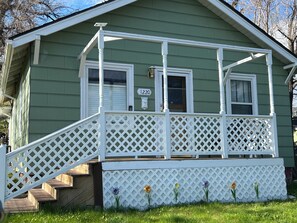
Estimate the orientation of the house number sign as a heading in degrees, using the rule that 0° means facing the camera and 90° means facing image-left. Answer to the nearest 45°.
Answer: approximately 0°

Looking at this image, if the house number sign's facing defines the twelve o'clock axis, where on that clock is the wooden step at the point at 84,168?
The wooden step is roughly at 1 o'clock from the house number sign.

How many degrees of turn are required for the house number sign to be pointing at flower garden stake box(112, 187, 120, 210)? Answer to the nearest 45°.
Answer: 0° — it already faces it

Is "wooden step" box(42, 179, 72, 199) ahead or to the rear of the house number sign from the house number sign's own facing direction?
ahead

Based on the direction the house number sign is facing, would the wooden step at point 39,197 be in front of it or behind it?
in front

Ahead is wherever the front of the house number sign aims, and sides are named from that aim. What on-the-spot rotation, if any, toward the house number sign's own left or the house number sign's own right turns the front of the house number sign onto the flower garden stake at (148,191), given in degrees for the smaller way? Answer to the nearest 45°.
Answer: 0° — it already faces it

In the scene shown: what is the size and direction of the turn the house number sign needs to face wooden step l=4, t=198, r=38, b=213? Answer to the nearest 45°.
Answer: approximately 45° to its right
